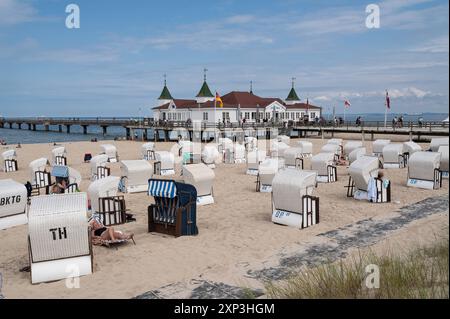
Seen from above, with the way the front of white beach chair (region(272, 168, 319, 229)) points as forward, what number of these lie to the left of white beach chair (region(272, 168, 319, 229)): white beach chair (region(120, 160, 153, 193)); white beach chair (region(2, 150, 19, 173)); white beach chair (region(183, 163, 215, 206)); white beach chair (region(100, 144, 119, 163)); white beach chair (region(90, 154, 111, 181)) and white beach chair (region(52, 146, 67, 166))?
6

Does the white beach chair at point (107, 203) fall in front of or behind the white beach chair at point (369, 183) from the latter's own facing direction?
behind

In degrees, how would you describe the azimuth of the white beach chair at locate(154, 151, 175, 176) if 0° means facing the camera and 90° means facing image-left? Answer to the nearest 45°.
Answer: approximately 135°

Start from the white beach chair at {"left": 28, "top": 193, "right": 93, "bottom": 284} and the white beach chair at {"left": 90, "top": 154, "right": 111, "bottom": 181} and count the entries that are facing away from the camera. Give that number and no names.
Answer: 1

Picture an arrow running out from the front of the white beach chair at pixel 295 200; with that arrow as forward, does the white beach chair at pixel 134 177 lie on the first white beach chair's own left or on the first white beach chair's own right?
on the first white beach chair's own left

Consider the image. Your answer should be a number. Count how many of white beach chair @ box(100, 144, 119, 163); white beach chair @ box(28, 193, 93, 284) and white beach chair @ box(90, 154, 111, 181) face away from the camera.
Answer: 1

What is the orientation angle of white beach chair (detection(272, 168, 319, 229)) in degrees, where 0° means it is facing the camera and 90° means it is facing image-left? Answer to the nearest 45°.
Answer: approximately 225°

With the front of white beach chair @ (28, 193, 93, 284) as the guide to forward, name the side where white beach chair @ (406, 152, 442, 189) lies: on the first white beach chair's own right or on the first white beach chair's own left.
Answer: on the first white beach chair's own right

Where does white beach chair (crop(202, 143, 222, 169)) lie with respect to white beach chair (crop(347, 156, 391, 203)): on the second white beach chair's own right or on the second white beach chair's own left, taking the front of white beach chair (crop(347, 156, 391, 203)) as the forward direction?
on the second white beach chair's own left
